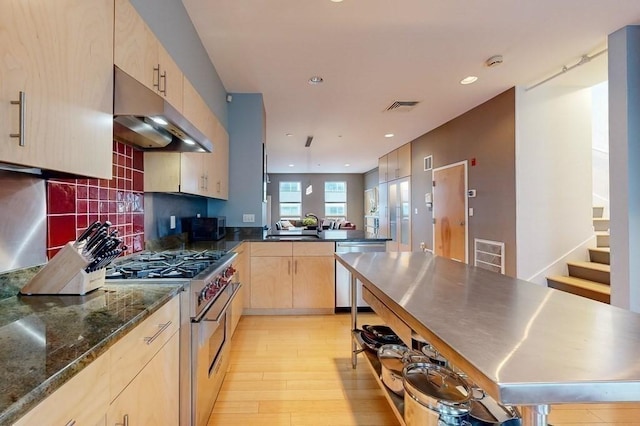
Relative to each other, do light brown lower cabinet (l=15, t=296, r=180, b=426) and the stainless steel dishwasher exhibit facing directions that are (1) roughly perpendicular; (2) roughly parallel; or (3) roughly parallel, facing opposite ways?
roughly perpendicular

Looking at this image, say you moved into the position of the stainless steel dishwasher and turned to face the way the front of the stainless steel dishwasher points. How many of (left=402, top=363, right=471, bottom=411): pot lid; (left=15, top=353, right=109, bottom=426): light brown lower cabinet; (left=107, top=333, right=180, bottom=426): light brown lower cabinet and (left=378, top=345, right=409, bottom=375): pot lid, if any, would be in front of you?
4

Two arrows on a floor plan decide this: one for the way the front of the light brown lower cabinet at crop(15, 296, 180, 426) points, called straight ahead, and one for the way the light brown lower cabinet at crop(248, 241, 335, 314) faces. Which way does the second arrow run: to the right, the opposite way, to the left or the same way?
to the right

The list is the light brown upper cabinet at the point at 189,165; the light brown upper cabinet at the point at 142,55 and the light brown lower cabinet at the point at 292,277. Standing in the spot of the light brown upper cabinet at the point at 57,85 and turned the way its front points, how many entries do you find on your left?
3

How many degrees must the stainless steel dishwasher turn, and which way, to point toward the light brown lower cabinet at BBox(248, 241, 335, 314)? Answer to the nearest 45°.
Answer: approximately 90° to its right

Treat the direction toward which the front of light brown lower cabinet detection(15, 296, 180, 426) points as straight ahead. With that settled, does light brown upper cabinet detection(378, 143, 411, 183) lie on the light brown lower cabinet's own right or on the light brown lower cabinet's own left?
on the light brown lower cabinet's own left

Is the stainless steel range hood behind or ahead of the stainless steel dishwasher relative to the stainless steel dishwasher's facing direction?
ahead

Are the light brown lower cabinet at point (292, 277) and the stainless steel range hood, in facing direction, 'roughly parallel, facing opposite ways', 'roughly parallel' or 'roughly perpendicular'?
roughly perpendicular

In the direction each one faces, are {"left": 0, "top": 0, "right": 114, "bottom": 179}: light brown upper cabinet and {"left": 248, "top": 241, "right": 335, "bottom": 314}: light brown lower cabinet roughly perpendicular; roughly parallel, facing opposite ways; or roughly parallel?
roughly perpendicular

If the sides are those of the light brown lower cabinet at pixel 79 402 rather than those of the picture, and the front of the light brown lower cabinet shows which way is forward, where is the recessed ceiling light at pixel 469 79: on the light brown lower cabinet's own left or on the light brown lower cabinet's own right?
on the light brown lower cabinet's own left

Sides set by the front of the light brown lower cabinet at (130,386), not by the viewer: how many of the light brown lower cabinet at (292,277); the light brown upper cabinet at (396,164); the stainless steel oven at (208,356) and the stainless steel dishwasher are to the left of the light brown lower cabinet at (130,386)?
4

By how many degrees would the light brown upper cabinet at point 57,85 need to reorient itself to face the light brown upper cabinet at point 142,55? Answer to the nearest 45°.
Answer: approximately 90° to its left

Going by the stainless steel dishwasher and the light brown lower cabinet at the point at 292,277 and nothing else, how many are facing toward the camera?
2

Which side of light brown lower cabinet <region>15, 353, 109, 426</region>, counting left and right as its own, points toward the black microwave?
left

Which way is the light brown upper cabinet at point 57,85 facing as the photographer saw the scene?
facing the viewer and to the right of the viewer
